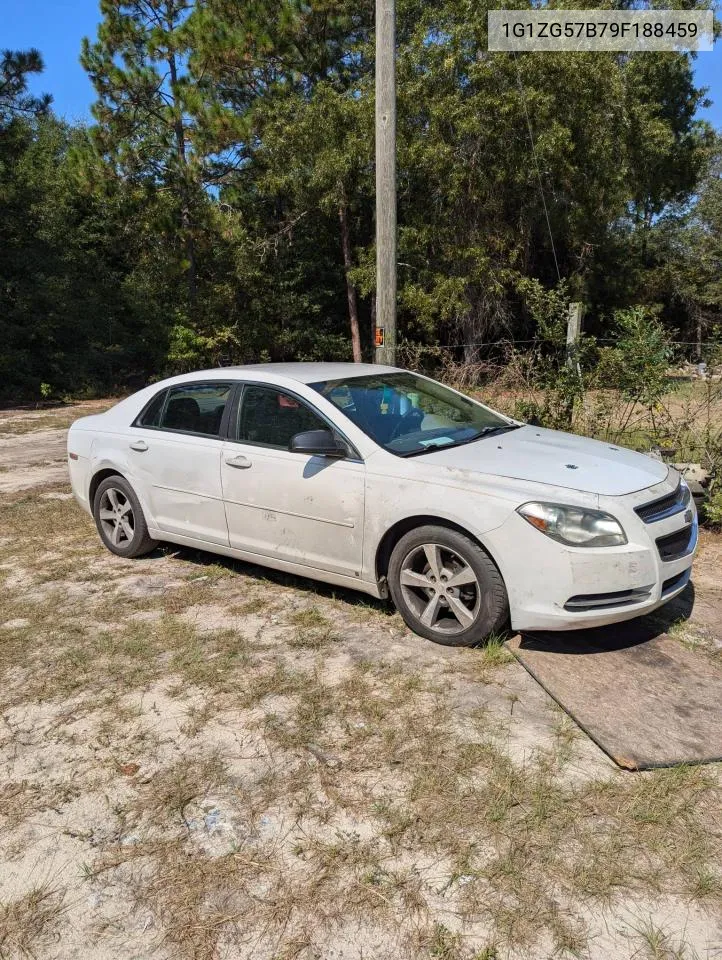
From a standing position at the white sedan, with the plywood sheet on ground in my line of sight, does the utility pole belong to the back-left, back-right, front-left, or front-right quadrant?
back-left

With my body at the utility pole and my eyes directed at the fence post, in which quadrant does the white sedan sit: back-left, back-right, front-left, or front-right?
front-right

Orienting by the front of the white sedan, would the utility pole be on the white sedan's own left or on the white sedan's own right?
on the white sedan's own left

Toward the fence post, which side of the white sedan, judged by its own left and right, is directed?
left

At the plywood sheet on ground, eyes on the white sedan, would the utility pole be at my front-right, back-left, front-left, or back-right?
front-right

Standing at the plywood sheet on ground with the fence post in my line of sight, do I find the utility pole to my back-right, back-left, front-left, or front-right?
front-left

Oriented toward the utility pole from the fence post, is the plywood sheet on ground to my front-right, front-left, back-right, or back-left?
back-left

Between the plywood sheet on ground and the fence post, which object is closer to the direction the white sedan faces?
the plywood sheet on ground

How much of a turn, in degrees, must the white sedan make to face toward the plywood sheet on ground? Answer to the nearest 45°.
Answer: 0° — it already faces it
